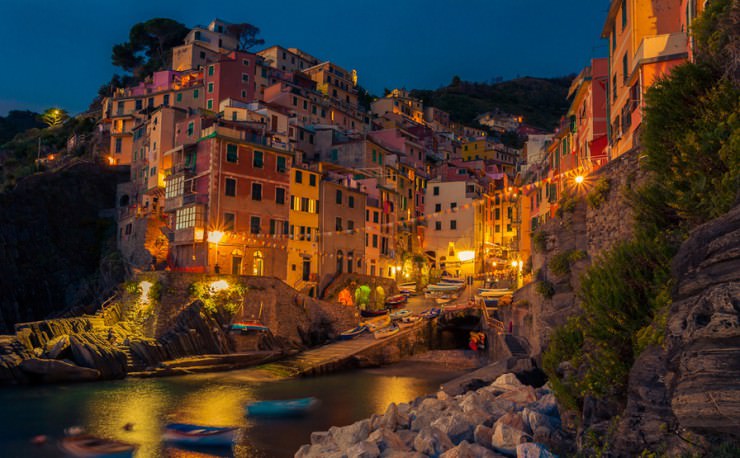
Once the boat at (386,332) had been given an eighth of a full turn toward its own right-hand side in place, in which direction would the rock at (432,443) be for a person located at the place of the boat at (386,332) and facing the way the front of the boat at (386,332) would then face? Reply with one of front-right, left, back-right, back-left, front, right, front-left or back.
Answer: left

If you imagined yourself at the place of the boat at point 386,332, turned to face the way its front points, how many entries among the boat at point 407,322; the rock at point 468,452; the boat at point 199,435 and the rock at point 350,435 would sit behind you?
1

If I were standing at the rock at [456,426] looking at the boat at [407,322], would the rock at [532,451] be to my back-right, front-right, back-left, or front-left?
back-right

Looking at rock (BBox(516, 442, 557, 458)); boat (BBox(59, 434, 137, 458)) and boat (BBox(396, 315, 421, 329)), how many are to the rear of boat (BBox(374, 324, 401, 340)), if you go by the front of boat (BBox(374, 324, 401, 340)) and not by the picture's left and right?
1
